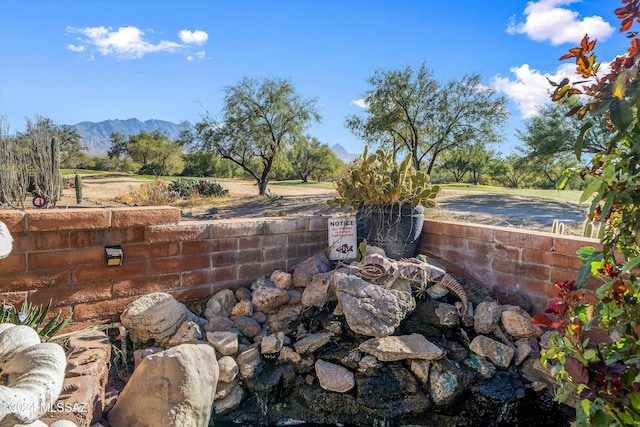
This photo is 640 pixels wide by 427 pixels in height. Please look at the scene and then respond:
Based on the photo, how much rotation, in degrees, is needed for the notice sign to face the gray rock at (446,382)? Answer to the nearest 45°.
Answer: approximately 45° to its left

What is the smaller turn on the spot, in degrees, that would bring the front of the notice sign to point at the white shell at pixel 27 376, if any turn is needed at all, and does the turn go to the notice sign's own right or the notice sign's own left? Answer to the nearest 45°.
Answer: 0° — it already faces it

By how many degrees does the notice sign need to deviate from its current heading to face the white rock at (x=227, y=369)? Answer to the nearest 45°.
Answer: approximately 45° to its right

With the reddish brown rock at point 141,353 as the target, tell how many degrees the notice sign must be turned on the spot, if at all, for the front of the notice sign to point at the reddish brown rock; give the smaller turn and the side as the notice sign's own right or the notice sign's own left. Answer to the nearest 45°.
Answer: approximately 45° to the notice sign's own right

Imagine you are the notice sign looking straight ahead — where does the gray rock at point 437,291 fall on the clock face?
The gray rock is roughly at 10 o'clock from the notice sign.

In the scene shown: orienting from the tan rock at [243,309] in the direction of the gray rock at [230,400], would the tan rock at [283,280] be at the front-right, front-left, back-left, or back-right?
back-left

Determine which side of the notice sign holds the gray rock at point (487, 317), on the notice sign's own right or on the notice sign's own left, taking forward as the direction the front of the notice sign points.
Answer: on the notice sign's own left

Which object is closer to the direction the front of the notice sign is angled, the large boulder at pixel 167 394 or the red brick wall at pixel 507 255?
the large boulder

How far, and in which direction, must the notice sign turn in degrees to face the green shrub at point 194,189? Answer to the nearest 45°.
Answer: approximately 135° to its right

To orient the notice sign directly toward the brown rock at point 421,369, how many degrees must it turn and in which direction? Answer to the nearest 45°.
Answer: approximately 45° to its left

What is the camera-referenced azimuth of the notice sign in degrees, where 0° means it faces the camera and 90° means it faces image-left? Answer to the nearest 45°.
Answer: approximately 0°
